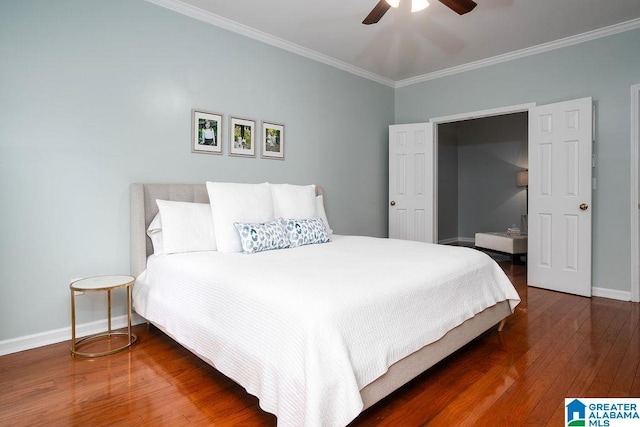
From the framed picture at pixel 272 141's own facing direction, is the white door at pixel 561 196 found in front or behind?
in front

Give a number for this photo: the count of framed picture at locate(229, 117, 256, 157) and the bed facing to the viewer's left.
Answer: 0

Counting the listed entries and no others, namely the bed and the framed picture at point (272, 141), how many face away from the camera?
0

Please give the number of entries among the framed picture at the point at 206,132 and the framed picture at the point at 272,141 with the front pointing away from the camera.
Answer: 0

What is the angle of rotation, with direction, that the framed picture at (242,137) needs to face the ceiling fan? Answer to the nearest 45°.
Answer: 0° — it already faces it

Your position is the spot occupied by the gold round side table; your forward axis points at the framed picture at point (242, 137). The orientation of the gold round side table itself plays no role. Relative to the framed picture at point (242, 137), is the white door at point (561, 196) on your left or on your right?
right

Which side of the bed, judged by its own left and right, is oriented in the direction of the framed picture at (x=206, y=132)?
back

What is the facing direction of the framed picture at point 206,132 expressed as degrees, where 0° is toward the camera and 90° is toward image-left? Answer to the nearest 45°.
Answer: approximately 315°

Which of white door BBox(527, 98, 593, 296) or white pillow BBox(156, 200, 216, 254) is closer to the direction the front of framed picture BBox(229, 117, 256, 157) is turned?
the white door

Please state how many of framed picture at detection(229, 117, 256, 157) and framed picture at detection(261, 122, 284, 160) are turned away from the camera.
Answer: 0
